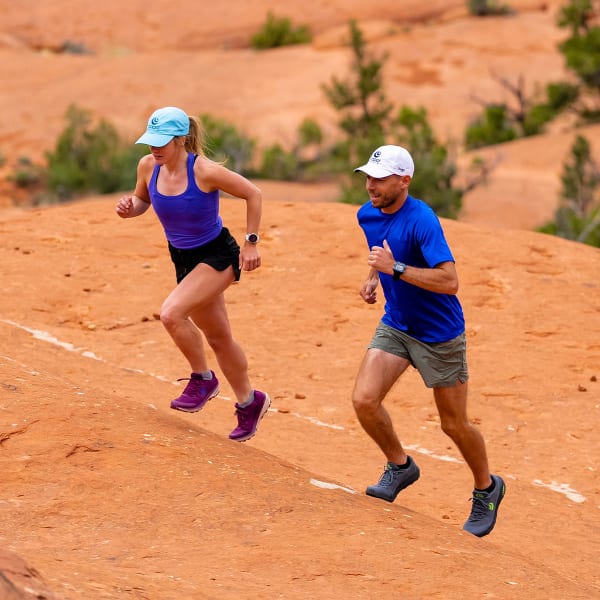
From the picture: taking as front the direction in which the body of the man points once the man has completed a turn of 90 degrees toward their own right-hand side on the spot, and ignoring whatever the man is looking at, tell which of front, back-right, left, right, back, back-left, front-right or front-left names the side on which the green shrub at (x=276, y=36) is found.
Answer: front-right

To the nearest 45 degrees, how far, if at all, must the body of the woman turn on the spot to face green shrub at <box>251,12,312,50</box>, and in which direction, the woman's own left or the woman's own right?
approximately 135° to the woman's own right

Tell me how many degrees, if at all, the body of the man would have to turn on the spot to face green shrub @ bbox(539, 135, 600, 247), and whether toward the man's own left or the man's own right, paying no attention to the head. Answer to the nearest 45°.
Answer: approximately 135° to the man's own right

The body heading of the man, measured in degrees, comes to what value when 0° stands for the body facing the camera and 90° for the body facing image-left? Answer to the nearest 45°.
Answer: approximately 45°

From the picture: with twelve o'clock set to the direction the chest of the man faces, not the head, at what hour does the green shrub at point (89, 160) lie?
The green shrub is roughly at 4 o'clock from the man.

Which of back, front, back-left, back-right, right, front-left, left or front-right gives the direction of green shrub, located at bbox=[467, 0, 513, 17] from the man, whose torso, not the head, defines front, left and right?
back-right

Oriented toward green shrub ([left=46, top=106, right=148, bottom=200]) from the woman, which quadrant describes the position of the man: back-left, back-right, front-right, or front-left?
back-right

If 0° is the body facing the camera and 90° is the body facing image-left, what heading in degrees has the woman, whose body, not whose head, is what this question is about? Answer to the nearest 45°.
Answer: approximately 45°

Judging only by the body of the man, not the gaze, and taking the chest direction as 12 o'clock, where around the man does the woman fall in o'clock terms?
The woman is roughly at 2 o'clock from the man.
